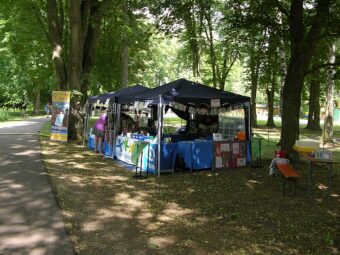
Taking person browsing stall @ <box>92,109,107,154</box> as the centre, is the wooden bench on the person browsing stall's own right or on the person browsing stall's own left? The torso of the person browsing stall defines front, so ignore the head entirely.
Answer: on the person browsing stall's own right

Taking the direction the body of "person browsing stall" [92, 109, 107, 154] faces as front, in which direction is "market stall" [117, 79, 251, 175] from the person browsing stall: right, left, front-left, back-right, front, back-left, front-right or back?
right

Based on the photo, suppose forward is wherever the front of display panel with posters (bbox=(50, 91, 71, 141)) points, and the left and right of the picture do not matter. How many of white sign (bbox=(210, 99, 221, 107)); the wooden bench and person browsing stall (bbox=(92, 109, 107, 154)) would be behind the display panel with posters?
0

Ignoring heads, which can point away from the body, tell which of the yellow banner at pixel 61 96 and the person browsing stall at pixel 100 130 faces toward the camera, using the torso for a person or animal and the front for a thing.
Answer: the yellow banner

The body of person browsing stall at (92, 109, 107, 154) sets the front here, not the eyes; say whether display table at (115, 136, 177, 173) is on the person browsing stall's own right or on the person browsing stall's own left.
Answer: on the person browsing stall's own right

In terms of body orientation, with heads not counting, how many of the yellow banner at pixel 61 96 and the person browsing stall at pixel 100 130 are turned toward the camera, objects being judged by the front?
1

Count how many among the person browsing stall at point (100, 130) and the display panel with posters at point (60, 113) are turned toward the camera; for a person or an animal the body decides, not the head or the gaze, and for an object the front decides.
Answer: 1

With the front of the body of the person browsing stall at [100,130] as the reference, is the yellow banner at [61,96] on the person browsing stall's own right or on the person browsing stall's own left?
on the person browsing stall's own left

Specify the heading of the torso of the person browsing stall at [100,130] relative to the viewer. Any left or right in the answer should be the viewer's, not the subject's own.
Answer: facing away from the viewer and to the right of the viewer

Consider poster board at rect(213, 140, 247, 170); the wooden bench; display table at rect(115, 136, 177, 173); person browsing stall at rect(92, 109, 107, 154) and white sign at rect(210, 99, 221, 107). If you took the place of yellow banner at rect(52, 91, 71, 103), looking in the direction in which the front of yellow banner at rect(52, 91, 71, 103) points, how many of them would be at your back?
0

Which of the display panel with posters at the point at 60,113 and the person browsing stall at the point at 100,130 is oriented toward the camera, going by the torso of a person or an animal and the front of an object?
the display panel with posters

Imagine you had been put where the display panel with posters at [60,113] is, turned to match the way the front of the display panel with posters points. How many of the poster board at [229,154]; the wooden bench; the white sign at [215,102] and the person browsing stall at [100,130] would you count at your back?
0

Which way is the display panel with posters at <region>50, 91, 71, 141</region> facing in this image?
toward the camera
